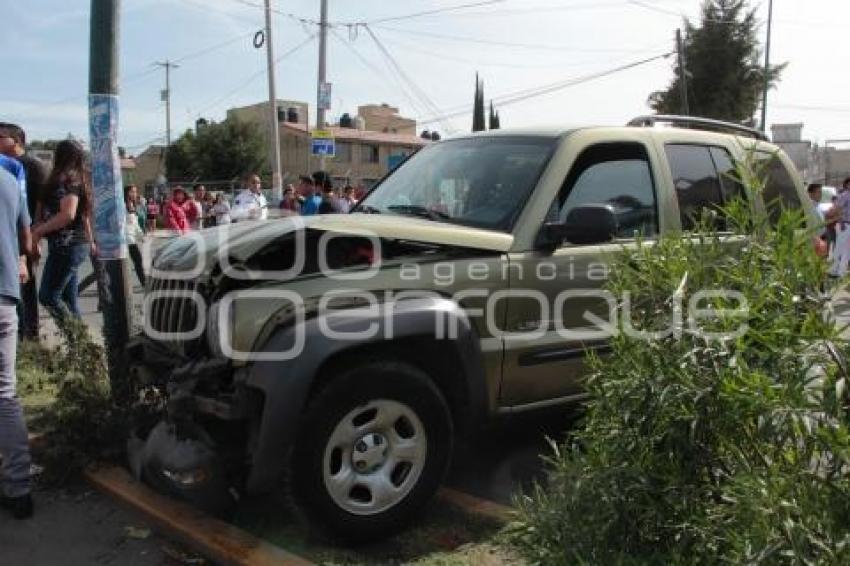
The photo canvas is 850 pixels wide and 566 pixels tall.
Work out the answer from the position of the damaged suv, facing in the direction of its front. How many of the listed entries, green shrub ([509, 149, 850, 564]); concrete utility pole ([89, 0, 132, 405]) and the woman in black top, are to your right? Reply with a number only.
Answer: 2

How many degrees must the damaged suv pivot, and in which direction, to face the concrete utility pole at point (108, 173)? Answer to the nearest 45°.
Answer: approximately 90° to its right

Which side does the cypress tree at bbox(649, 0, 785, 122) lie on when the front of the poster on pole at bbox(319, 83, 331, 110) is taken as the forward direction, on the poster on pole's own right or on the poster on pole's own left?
on the poster on pole's own left

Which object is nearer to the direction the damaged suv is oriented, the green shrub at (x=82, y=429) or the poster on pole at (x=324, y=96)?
the green shrub

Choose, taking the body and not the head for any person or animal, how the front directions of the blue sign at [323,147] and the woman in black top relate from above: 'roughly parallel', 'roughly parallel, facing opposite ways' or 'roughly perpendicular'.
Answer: roughly perpendicular
